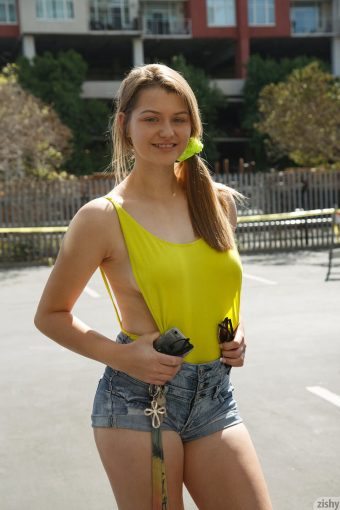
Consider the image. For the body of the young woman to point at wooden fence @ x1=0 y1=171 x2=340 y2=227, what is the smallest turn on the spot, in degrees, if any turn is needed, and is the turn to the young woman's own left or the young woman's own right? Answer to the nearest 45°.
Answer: approximately 135° to the young woman's own left

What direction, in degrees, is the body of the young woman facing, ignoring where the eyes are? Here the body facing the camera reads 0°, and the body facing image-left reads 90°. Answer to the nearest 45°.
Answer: approximately 315°
